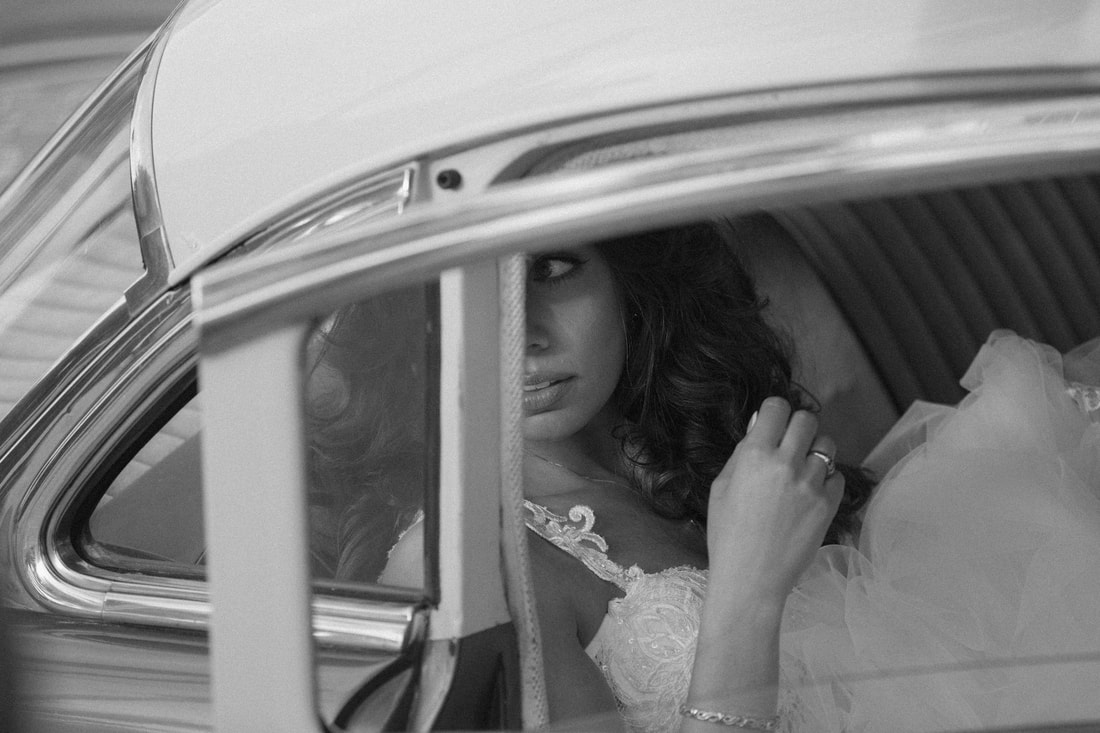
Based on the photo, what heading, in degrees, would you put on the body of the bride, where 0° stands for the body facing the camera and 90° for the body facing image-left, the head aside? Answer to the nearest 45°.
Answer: approximately 0°
